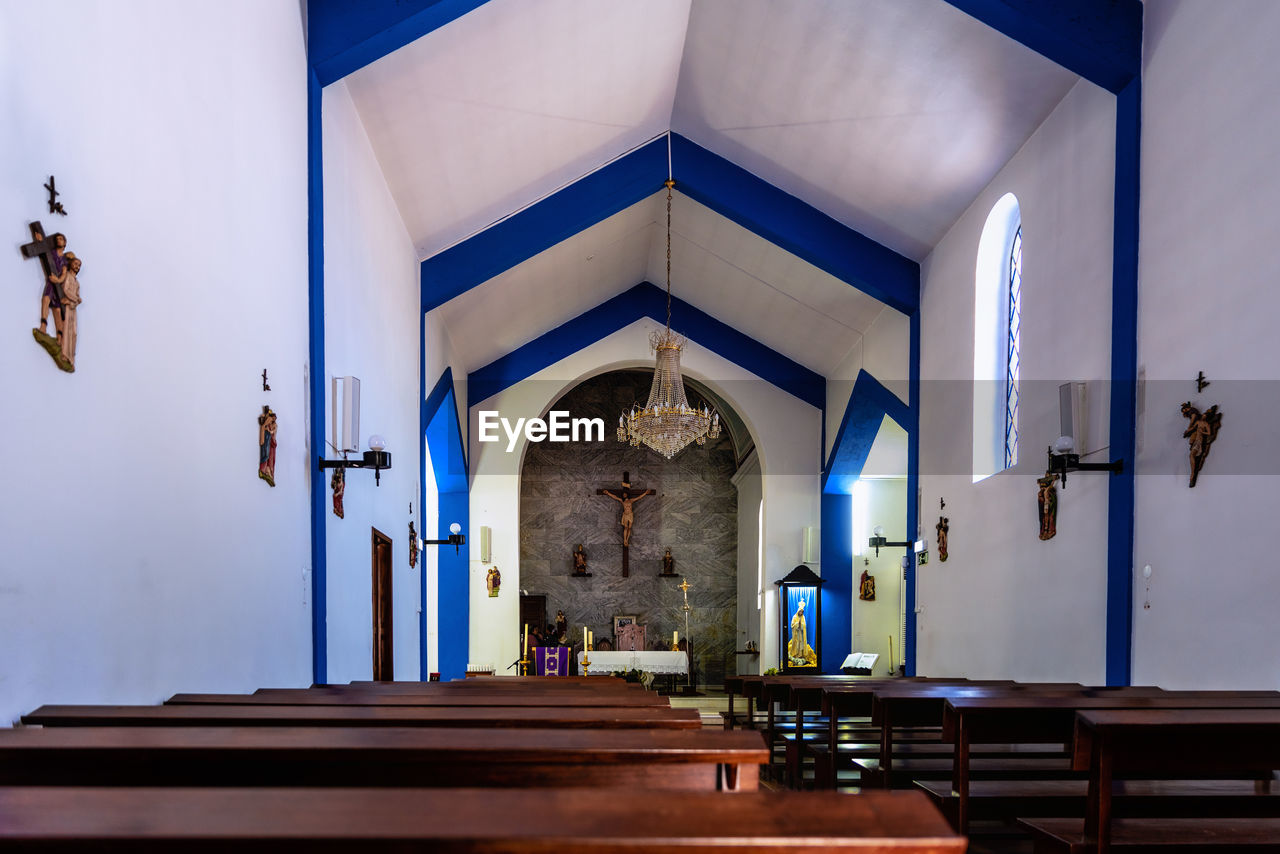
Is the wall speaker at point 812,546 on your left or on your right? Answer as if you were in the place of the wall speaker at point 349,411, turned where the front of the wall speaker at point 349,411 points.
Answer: on your left

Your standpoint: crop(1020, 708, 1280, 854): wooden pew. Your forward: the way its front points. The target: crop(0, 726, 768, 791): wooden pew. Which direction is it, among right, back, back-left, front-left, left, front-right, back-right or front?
back-left

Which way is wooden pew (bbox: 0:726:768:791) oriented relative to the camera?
away from the camera

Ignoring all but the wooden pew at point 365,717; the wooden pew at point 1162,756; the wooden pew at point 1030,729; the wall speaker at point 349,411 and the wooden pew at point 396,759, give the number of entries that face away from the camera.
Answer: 4

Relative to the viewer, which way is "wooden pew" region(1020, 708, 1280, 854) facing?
away from the camera

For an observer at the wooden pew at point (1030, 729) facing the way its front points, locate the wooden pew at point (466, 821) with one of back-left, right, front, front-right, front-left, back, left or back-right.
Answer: back

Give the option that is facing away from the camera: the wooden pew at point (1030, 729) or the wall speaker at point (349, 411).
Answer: the wooden pew

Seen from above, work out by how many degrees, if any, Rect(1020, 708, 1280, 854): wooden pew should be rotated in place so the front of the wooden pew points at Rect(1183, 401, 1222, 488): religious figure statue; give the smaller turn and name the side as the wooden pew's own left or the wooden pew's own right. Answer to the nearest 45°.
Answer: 0° — it already faces it

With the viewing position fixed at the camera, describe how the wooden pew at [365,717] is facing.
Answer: facing away from the viewer

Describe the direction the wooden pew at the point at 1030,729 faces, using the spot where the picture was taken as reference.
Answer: facing away from the viewer

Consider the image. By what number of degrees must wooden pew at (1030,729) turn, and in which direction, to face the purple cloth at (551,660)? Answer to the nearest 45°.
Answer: approximately 45° to its left

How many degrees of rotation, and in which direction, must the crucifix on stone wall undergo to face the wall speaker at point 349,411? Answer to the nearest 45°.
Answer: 0° — it already faces it
